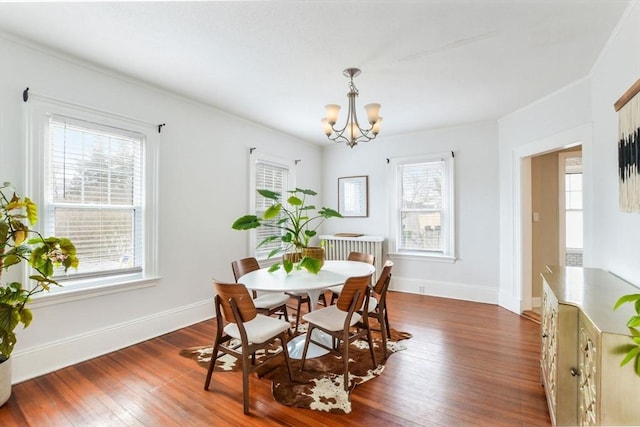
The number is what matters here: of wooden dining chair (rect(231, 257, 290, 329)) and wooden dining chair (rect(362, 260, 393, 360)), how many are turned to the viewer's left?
1

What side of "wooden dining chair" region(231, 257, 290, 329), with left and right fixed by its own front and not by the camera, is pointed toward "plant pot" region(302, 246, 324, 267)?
front

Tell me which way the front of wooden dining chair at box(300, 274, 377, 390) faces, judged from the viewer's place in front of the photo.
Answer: facing away from the viewer and to the left of the viewer

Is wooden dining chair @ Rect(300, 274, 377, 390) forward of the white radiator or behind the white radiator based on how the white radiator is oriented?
forward

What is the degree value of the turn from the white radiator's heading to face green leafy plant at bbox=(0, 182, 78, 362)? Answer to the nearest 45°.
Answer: approximately 45° to its right

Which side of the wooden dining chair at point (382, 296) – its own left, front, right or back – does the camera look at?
left

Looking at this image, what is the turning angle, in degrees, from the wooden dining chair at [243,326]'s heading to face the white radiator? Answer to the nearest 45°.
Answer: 0° — it already faces it

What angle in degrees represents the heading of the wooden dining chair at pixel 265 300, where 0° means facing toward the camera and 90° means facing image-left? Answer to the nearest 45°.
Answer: approximately 315°

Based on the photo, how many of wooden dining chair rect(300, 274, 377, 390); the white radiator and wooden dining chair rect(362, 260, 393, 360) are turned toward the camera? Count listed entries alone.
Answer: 1

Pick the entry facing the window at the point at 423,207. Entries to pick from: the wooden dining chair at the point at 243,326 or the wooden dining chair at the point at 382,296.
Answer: the wooden dining chair at the point at 243,326

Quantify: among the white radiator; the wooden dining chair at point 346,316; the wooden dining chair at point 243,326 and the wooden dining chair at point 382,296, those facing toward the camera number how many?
1

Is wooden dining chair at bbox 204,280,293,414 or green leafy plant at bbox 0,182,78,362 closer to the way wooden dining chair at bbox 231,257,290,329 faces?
the wooden dining chair

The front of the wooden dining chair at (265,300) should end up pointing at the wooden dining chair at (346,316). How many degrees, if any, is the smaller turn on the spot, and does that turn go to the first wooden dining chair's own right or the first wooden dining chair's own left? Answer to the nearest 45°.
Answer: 0° — it already faces it

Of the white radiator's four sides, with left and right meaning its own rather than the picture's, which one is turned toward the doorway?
left

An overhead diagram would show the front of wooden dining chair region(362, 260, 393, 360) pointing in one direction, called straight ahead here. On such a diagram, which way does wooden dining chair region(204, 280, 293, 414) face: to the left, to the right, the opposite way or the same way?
to the right

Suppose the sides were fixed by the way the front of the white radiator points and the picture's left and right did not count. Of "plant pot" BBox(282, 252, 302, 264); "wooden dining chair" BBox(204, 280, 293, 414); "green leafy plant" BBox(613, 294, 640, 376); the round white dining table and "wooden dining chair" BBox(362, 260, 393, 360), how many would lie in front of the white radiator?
5

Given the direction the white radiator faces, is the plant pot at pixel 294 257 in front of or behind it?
in front

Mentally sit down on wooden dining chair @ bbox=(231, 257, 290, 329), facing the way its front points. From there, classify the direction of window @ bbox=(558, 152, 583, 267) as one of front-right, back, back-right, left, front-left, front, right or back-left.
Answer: front-left

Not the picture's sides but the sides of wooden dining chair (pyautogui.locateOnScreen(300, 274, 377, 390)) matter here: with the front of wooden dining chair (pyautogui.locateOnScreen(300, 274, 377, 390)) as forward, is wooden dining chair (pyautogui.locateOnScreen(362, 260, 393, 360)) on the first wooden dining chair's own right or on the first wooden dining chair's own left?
on the first wooden dining chair's own right

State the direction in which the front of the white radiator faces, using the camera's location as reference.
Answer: facing the viewer
